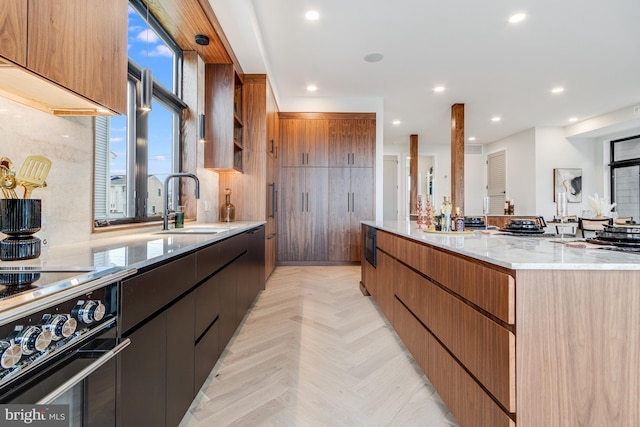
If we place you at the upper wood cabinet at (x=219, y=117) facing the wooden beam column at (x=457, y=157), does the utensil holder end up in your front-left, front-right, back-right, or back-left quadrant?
back-right

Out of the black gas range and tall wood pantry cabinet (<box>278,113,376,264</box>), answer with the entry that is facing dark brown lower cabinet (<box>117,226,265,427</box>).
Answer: the tall wood pantry cabinet

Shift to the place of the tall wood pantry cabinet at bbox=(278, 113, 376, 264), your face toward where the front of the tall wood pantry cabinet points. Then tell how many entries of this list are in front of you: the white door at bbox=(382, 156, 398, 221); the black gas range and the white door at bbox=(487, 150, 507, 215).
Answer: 1

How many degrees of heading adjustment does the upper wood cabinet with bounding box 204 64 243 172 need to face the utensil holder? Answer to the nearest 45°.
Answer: approximately 90° to its right

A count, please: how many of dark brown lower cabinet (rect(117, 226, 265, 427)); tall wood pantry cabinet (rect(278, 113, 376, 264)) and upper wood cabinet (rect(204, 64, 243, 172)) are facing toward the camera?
1

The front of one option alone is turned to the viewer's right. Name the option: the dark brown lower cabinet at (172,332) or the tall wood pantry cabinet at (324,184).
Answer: the dark brown lower cabinet

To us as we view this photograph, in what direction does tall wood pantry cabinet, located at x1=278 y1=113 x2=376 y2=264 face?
facing the viewer

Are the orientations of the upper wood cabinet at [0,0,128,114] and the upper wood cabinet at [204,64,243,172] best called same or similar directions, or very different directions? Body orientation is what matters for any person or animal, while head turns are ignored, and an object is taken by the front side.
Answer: same or similar directions

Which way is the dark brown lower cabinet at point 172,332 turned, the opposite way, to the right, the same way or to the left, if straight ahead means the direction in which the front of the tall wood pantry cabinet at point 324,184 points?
to the left

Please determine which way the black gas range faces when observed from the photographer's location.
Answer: facing the viewer and to the right of the viewer

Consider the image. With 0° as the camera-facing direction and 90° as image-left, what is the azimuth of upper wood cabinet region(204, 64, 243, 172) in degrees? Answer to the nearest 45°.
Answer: approximately 270°

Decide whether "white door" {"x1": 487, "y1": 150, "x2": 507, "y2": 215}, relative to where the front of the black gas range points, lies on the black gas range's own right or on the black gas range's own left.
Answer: on the black gas range's own left

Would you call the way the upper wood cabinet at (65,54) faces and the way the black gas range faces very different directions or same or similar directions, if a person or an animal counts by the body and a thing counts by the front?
same or similar directions

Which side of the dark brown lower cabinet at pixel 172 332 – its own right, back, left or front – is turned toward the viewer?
right

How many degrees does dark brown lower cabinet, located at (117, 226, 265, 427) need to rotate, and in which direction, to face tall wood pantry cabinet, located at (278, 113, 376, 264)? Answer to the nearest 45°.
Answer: approximately 45° to its left

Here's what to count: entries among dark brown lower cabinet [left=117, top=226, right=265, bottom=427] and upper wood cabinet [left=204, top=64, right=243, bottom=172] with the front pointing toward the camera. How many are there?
0
